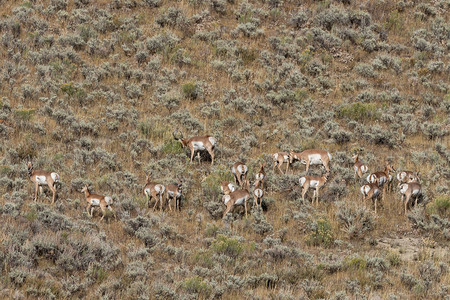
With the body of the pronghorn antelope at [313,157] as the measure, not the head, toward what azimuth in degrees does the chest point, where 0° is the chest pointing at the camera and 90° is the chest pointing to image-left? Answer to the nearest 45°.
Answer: approximately 90°

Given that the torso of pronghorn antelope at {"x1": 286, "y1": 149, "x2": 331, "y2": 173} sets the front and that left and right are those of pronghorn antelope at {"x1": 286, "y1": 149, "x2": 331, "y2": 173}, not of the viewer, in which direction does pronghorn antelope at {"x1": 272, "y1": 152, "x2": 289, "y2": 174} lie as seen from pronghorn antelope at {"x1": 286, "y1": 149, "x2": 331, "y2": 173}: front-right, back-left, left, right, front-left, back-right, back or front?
front

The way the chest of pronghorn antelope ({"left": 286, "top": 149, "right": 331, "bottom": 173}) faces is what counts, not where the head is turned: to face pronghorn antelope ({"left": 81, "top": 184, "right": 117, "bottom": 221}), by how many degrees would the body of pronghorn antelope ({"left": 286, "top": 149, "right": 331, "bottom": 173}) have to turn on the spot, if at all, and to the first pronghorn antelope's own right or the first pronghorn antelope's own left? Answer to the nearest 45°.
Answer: approximately 45° to the first pronghorn antelope's own left
